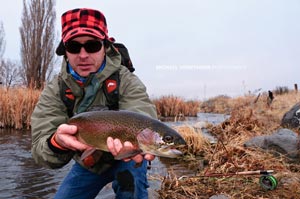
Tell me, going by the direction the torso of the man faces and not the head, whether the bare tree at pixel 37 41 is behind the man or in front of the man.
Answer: behind

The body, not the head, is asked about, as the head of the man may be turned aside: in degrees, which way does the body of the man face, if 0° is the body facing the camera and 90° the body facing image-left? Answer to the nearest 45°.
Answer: approximately 0°

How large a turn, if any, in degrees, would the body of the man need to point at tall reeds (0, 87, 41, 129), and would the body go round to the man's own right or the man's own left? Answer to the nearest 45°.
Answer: approximately 180°

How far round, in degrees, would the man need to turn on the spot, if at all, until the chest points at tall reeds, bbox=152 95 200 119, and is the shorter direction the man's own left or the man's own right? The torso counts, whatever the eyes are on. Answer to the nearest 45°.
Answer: approximately 180°
